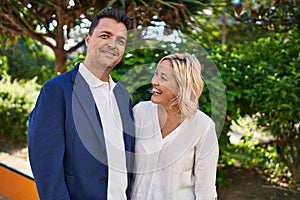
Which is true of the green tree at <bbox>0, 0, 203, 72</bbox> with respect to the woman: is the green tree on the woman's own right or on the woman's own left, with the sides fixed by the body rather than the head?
on the woman's own right

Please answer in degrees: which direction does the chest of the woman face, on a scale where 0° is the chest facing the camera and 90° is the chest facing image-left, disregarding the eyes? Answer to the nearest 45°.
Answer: approximately 45°

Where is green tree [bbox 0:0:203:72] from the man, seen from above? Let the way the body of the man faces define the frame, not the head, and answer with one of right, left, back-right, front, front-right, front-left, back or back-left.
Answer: back-left
